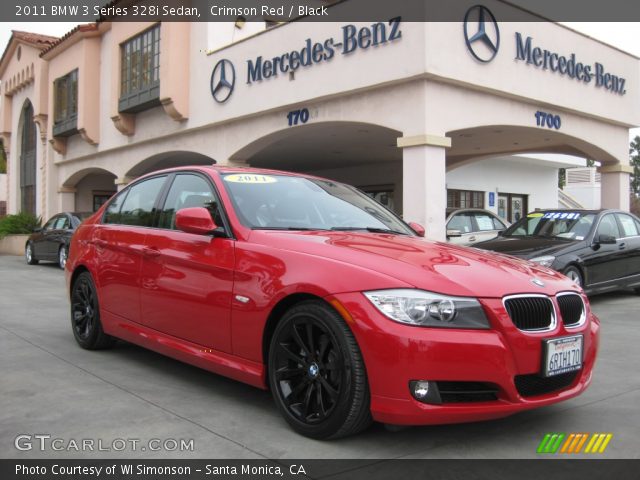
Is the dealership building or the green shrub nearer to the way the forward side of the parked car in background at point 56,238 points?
the green shrub

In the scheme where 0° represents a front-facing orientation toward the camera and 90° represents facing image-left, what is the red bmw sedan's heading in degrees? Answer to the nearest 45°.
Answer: approximately 315°

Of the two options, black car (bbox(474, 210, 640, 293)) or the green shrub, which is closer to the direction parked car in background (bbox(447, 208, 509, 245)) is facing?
the green shrub

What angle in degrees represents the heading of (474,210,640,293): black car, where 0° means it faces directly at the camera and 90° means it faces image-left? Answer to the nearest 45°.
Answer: approximately 45°

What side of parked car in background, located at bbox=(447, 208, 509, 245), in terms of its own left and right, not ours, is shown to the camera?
left

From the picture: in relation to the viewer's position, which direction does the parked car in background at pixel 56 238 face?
facing away from the viewer and to the left of the viewer

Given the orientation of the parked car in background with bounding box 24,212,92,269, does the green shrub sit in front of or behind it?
in front

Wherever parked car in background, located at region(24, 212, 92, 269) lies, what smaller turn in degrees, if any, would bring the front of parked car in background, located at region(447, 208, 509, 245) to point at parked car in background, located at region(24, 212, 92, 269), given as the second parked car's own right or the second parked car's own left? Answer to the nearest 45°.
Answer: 0° — it already faces it
